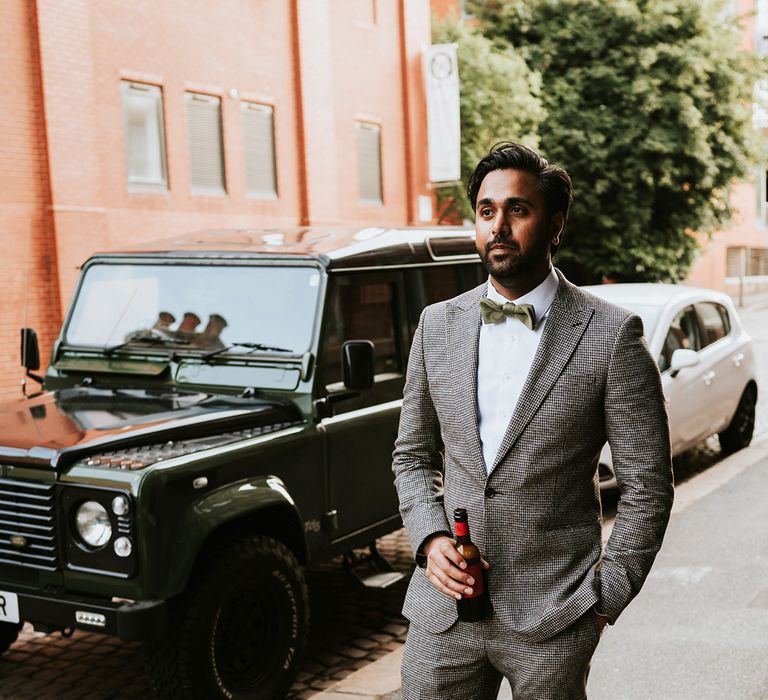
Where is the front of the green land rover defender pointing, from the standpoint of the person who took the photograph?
facing the viewer and to the left of the viewer

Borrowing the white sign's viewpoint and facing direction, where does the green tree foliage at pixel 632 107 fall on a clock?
The green tree foliage is roughly at 8 o'clock from the white sign.

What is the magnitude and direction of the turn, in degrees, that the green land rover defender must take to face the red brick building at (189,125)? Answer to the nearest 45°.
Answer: approximately 135° to its right

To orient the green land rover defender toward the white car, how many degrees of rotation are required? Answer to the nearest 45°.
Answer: approximately 180°

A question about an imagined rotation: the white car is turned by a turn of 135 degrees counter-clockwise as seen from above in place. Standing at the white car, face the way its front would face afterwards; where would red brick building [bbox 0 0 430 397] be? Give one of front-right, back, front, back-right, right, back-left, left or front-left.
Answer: back-left

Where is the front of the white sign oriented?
toward the camera

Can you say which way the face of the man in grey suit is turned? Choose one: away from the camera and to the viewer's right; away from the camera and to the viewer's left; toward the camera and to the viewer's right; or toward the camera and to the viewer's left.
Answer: toward the camera and to the viewer's left

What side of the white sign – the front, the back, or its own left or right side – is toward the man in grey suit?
front

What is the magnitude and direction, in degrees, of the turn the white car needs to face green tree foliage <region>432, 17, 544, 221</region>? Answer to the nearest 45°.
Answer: approximately 135° to its right

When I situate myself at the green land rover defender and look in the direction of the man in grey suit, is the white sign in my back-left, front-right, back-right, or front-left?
back-left

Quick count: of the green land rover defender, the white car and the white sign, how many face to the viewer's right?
0

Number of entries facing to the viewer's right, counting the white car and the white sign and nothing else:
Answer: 0
